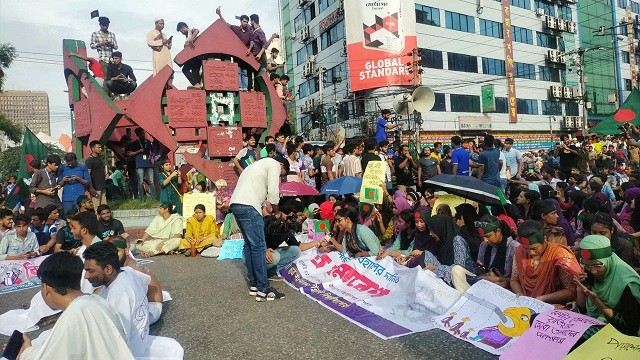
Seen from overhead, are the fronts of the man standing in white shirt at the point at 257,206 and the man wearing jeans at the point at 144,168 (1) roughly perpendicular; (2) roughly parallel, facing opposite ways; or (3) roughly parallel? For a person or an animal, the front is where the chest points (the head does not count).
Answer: roughly perpendicular

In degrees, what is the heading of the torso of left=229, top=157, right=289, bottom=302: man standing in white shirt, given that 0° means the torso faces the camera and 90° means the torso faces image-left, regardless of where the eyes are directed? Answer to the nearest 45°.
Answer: approximately 270°

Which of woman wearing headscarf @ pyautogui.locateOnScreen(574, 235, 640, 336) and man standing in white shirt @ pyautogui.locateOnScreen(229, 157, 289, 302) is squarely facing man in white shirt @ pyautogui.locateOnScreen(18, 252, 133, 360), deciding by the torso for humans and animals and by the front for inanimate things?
the woman wearing headscarf

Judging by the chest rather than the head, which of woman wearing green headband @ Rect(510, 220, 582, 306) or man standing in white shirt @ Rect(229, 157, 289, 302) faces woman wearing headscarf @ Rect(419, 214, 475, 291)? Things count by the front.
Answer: the man standing in white shirt
